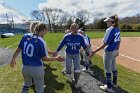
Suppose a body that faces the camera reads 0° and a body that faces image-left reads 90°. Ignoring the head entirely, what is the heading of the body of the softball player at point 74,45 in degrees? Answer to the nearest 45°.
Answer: approximately 0°

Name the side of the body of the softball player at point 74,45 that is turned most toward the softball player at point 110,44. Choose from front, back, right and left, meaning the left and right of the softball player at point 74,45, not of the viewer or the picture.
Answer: left

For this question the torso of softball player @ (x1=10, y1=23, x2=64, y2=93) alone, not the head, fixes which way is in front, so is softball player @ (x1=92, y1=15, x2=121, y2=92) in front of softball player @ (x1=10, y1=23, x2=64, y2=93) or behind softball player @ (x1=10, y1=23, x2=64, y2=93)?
in front

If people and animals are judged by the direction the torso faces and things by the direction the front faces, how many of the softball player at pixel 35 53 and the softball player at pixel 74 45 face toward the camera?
1

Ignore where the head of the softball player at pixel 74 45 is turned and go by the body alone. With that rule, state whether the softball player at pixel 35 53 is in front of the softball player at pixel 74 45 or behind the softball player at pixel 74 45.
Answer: in front

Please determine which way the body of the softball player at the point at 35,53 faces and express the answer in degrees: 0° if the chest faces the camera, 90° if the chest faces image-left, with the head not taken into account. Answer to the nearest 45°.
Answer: approximately 225°
